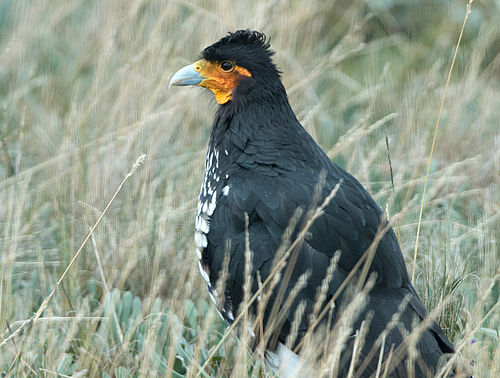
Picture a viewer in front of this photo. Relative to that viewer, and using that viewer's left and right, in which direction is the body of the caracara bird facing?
facing to the left of the viewer
